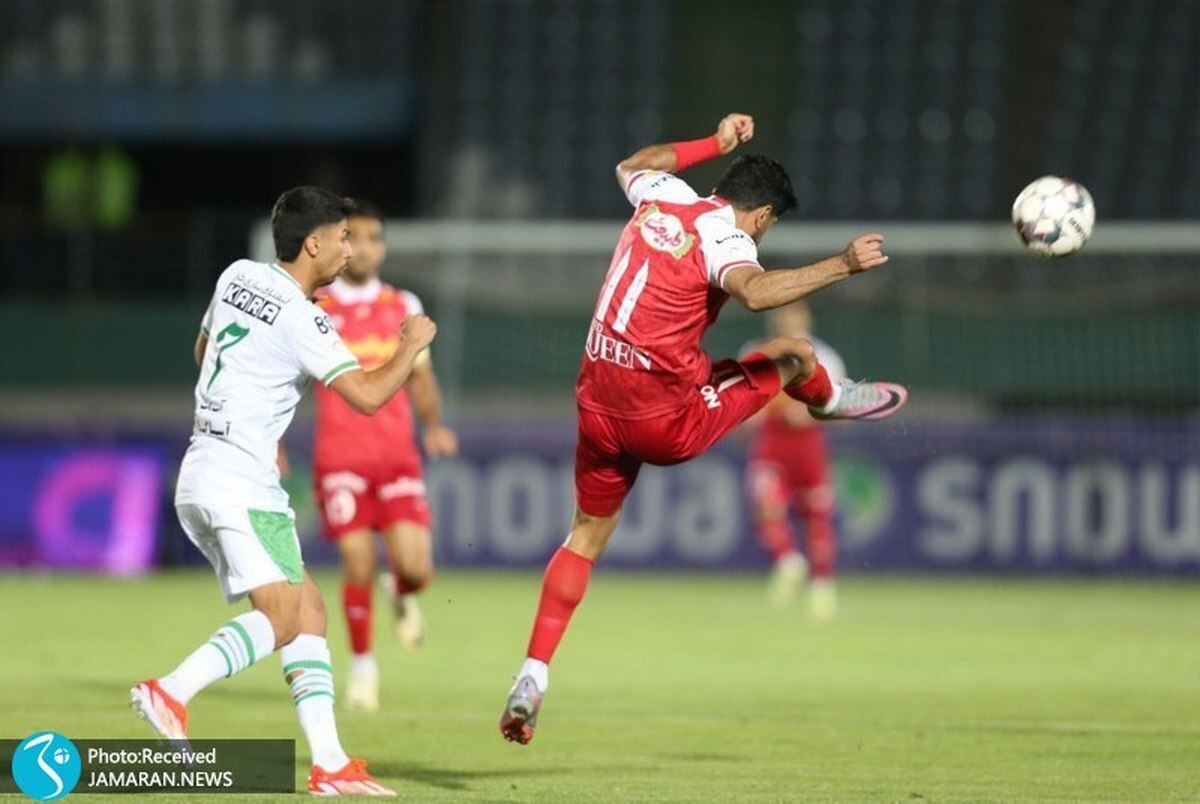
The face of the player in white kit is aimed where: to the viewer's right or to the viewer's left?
to the viewer's right

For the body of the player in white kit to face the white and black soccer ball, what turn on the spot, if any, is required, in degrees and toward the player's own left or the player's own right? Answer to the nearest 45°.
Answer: approximately 45° to the player's own right

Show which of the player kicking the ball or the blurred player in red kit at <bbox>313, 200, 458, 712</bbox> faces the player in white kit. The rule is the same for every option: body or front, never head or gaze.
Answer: the blurred player in red kit

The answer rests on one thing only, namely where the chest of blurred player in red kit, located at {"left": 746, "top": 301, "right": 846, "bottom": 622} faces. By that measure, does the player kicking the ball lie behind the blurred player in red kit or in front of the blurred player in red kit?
in front

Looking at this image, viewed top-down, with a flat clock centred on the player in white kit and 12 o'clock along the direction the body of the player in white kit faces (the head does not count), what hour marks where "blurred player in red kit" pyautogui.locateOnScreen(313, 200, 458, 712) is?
The blurred player in red kit is roughly at 11 o'clock from the player in white kit.

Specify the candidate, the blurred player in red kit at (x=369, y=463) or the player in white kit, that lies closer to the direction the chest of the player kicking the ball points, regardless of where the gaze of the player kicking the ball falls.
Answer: the blurred player in red kit

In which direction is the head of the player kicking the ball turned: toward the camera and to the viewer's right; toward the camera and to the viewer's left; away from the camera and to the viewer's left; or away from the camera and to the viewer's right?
away from the camera and to the viewer's right

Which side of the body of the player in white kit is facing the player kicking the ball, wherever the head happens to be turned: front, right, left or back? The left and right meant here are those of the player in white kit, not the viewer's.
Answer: front

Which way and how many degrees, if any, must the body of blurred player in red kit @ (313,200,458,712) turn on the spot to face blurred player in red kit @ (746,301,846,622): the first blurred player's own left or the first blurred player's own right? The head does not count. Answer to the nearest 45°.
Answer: approximately 135° to the first blurred player's own left

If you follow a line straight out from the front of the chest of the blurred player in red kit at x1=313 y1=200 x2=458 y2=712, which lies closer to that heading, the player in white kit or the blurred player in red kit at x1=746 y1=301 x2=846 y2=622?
the player in white kit

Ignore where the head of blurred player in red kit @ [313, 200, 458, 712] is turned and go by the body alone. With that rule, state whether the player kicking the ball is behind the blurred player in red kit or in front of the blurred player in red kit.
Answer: in front
